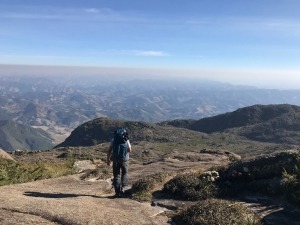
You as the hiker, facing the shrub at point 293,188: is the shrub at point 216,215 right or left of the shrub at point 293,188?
right

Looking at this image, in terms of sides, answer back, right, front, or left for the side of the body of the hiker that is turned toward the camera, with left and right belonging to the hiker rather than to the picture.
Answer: back

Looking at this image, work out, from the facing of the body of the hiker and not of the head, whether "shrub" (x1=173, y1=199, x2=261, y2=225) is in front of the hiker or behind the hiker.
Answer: behind

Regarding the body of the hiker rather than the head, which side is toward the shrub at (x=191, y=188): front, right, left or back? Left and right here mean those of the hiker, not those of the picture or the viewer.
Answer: right

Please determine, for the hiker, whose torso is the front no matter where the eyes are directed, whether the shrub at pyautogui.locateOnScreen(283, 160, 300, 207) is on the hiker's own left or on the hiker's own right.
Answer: on the hiker's own right
